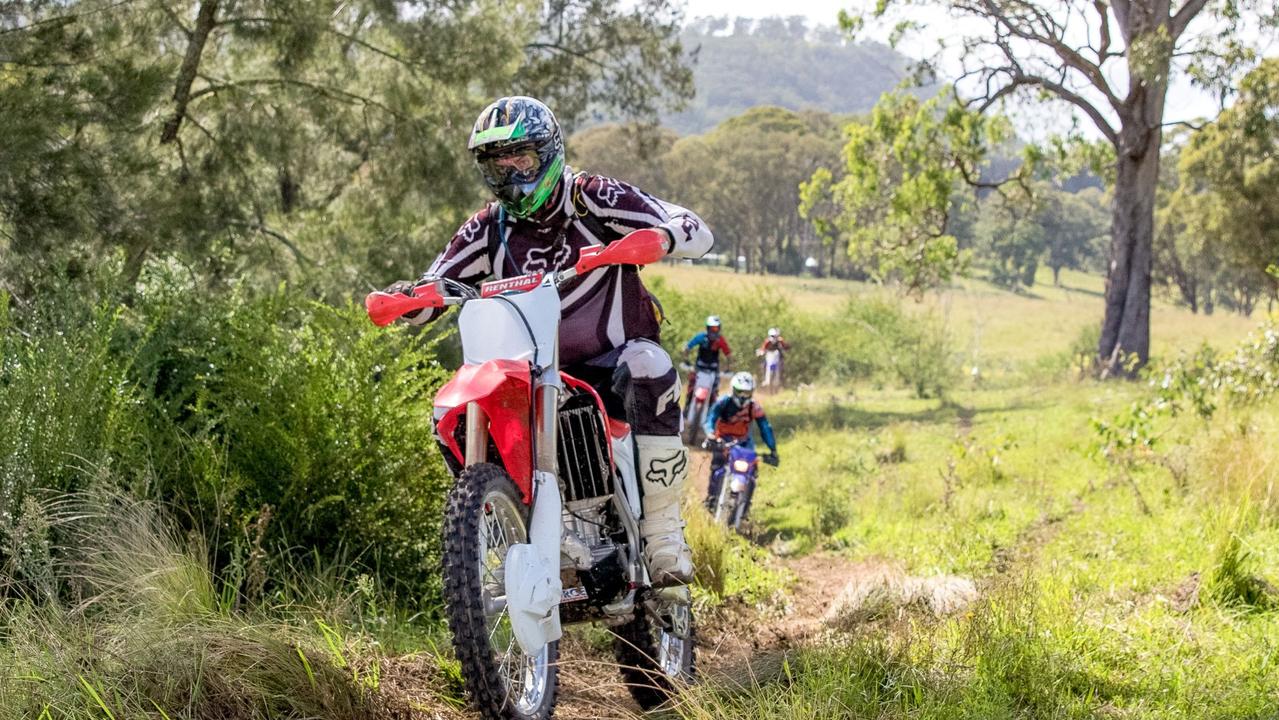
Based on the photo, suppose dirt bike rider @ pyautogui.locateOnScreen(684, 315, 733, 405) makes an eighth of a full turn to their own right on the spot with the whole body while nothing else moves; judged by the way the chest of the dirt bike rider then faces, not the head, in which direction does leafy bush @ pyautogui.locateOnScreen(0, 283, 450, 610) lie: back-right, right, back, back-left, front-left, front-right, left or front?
front-left

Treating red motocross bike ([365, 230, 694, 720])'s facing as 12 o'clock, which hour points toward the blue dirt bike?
The blue dirt bike is roughly at 5 o'clock from the red motocross bike.

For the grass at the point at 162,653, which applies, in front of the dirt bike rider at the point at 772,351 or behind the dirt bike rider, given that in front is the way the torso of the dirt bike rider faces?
in front

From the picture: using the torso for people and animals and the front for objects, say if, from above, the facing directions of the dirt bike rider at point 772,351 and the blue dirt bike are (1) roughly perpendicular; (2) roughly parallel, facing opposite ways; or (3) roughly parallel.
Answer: roughly parallel

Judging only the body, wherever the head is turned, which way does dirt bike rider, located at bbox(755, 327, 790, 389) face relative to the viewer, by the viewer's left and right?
facing the viewer

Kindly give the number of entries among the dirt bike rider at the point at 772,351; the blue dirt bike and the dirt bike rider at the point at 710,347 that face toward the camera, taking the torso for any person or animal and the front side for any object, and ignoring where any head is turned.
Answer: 3

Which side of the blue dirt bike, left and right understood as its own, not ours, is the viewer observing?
front

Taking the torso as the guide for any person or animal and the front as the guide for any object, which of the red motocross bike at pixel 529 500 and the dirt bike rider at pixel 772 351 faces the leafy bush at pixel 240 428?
the dirt bike rider

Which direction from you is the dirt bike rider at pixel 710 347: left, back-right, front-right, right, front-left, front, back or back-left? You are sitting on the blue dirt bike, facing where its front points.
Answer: back

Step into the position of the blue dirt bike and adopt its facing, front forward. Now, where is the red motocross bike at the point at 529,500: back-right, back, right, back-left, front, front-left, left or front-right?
front

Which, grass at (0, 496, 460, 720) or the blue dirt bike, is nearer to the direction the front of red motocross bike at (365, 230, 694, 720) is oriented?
the grass

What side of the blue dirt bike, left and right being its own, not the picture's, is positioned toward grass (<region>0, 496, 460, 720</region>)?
front

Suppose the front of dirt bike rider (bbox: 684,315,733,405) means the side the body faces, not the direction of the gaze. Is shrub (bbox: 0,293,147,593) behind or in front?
in front

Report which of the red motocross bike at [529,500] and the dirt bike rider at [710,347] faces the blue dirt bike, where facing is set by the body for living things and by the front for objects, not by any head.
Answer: the dirt bike rider

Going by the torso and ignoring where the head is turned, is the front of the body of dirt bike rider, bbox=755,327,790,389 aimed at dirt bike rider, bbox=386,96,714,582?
yes
